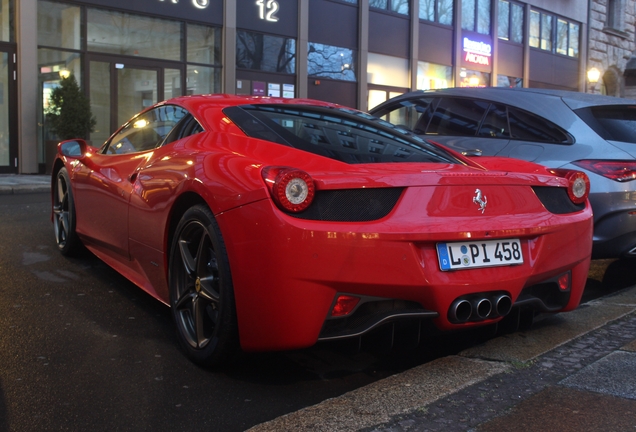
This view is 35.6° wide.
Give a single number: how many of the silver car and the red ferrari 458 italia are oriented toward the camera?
0

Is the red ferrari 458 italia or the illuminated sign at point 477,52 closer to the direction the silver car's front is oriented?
the illuminated sign

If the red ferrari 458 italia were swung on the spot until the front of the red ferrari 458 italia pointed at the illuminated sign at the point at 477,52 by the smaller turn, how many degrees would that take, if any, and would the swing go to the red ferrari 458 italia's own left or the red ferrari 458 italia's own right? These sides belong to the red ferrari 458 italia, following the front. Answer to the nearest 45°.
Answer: approximately 45° to the red ferrari 458 italia's own right

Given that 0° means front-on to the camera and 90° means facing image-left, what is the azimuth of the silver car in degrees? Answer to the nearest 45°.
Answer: approximately 135°

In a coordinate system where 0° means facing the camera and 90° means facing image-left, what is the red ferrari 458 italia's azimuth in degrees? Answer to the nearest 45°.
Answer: approximately 135°

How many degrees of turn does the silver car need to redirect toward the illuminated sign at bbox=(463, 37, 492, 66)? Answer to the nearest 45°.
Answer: approximately 45° to its right

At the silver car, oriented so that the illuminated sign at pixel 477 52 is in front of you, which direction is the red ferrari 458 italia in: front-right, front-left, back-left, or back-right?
back-left

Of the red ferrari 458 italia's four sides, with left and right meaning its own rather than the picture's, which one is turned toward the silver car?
right
